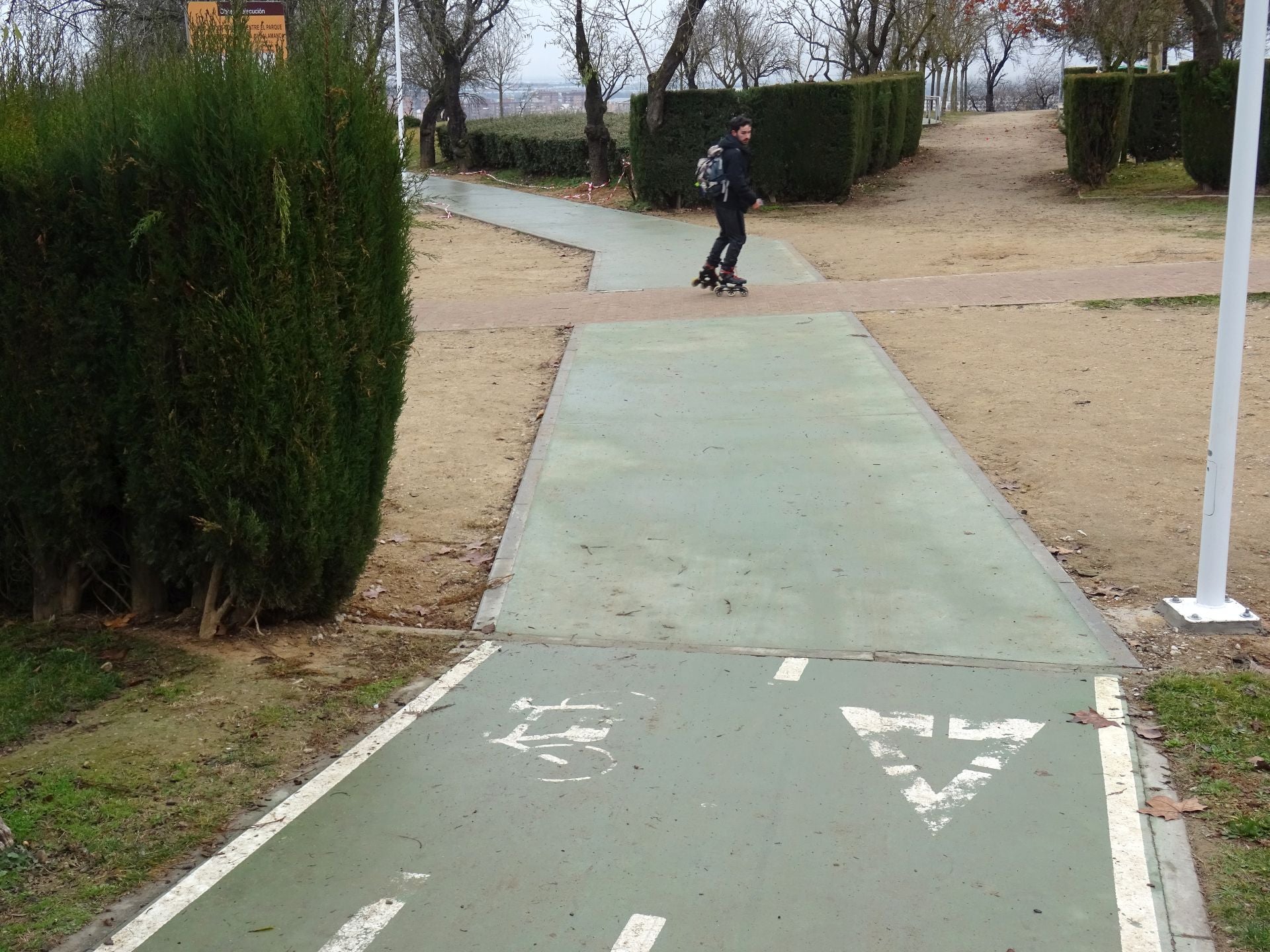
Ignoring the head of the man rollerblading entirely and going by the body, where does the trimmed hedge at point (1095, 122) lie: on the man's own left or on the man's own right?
on the man's own left

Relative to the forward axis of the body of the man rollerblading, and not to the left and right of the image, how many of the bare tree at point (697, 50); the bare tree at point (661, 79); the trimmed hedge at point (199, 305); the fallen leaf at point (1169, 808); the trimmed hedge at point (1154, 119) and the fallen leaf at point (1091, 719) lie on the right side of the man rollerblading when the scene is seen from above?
3

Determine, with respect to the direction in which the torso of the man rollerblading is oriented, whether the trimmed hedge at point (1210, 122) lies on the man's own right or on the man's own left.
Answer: on the man's own left

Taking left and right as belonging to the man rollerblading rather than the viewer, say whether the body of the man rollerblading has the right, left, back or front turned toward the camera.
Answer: right

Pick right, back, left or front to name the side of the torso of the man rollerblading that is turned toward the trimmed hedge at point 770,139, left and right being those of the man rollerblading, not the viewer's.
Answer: left

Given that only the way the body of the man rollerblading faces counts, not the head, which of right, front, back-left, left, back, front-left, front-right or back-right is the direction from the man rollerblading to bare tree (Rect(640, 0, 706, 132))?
left

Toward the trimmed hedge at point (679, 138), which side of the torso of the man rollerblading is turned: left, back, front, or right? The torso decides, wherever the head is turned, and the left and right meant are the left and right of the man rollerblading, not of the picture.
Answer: left

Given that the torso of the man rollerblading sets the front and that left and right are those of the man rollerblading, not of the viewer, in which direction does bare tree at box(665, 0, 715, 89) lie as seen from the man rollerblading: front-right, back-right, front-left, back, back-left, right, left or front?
left

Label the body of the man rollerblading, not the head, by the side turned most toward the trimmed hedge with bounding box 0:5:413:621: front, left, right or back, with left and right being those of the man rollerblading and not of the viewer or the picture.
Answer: right
